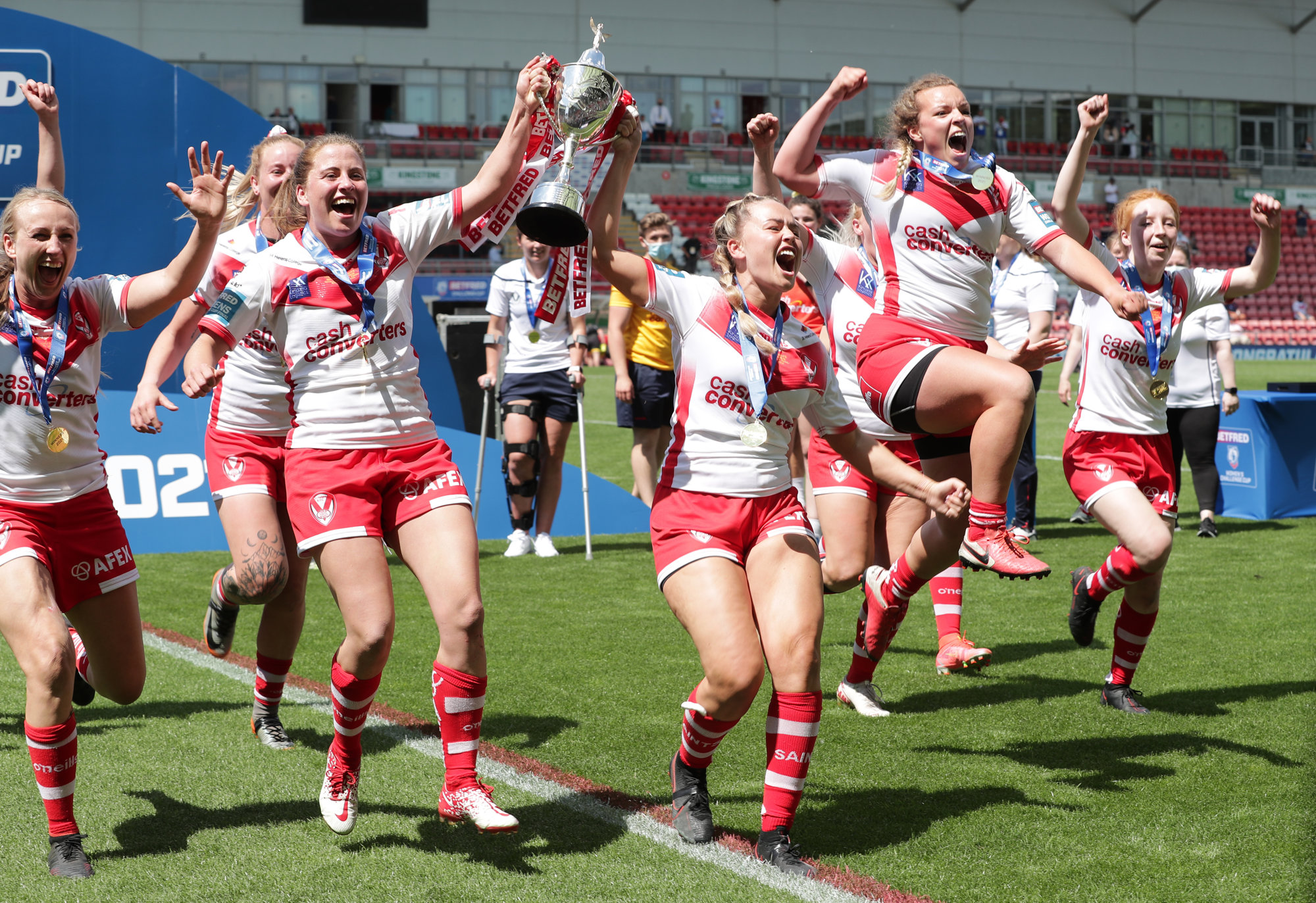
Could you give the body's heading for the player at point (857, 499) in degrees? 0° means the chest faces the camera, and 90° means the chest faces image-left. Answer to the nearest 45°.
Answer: approximately 315°

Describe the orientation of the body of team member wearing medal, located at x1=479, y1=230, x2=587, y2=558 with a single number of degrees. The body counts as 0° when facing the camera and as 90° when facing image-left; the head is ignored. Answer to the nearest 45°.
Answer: approximately 0°

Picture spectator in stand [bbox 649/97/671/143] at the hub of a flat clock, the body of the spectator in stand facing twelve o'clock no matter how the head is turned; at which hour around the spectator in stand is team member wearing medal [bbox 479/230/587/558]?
The team member wearing medal is roughly at 12 o'clock from the spectator in stand.
